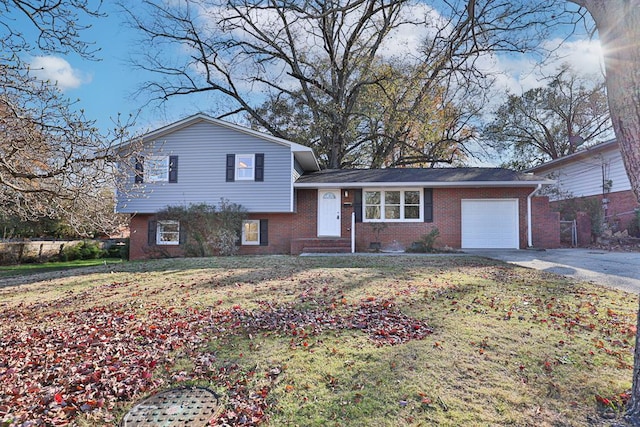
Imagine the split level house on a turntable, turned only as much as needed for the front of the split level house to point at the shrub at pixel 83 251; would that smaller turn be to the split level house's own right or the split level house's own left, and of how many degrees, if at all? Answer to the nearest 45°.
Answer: approximately 90° to the split level house's own right

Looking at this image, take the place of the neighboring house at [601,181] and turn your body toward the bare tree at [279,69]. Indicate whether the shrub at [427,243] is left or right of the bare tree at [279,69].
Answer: left

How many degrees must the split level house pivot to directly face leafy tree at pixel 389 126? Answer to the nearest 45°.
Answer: approximately 135° to its left

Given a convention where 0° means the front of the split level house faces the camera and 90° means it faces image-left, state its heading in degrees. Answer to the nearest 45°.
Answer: approximately 0°

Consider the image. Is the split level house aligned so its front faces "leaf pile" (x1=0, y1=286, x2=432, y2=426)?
yes

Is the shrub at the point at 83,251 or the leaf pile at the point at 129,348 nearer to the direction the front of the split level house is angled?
the leaf pile

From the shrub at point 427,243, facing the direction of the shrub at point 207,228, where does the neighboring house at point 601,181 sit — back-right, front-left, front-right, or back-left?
back-right

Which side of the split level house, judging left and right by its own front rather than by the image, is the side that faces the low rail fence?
right

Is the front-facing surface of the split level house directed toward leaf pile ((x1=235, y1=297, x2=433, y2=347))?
yes

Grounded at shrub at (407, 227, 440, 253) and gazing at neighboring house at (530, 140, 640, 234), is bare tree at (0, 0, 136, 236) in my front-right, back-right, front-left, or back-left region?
back-right

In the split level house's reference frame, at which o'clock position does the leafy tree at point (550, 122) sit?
The leafy tree is roughly at 8 o'clock from the split level house.
